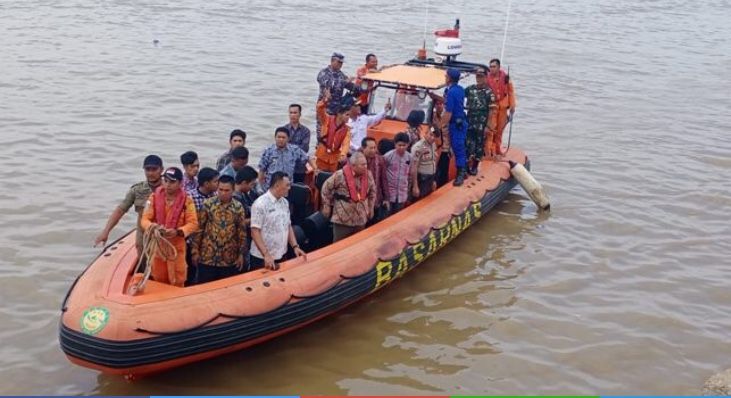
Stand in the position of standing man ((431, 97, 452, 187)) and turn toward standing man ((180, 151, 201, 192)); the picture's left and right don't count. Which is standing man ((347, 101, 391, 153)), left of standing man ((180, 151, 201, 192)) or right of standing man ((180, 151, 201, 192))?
right

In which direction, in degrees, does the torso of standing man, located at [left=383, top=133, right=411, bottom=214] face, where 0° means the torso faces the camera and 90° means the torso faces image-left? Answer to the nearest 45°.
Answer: approximately 0°

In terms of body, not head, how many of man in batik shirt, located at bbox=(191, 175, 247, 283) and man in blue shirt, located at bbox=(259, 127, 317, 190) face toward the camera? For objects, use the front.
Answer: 2

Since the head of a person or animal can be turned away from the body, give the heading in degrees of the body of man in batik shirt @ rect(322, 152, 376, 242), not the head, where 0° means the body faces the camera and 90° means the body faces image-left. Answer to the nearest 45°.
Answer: approximately 315°

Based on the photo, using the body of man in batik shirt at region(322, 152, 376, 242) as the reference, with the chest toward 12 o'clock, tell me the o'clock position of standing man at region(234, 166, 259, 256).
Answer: The standing man is roughly at 3 o'clock from the man in batik shirt.

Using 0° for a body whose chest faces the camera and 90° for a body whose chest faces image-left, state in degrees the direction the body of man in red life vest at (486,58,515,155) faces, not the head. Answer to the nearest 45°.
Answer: approximately 45°
